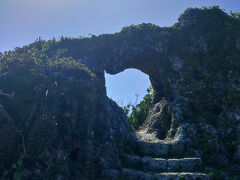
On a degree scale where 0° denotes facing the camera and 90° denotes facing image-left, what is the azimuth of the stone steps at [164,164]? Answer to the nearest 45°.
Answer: approximately 0°

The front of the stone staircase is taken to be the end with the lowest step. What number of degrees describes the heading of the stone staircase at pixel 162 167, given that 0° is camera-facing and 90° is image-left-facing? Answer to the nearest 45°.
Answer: approximately 0°
